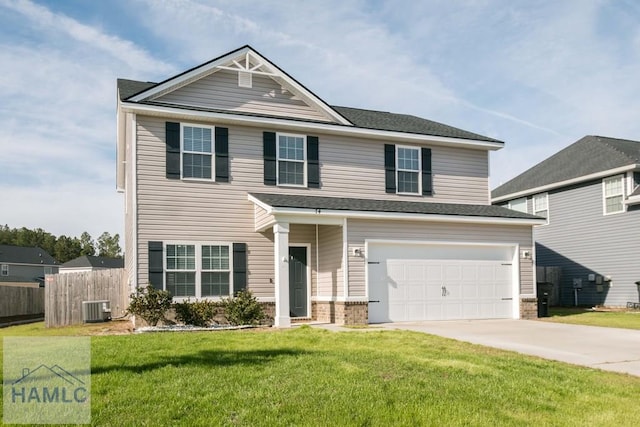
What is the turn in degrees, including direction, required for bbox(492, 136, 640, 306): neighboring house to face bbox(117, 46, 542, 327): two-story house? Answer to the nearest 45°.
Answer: approximately 90° to its right

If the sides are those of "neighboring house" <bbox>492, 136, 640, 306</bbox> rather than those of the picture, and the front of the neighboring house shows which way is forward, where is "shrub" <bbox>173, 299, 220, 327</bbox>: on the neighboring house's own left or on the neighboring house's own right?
on the neighboring house's own right

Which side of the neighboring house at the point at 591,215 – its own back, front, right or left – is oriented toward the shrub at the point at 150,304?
right

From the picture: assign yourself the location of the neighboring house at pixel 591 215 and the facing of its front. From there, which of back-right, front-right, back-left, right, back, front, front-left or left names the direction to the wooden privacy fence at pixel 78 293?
right

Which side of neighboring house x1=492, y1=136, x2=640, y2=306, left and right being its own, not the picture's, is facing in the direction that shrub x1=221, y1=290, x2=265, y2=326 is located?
right

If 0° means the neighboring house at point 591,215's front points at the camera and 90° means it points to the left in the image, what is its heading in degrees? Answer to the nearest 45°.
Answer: approximately 315°

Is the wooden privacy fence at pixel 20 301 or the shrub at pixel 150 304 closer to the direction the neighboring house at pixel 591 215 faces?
the shrub
